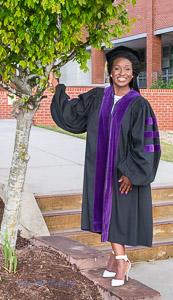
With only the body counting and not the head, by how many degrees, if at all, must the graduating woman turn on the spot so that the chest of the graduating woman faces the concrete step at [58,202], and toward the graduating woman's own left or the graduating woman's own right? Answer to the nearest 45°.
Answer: approximately 135° to the graduating woman's own right

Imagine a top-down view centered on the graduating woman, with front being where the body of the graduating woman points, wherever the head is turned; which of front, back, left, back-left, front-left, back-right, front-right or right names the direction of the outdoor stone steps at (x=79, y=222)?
back-right

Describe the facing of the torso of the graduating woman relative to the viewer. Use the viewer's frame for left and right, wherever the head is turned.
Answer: facing the viewer and to the left of the viewer

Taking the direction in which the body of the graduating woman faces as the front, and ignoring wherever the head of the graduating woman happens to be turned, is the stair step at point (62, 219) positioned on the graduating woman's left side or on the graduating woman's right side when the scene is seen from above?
on the graduating woman's right side

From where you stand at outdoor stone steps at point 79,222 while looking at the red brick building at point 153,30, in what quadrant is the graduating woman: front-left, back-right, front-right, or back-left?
back-right
